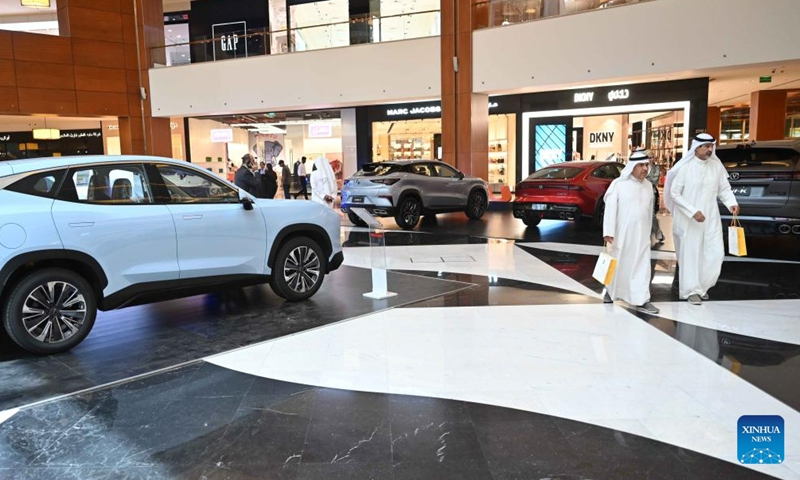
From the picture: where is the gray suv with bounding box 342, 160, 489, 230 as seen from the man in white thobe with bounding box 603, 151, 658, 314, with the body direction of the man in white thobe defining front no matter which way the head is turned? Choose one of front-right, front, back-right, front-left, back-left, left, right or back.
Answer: back

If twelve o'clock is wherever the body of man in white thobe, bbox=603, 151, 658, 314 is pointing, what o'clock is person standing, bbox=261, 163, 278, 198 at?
The person standing is roughly at 6 o'clock from the man in white thobe.

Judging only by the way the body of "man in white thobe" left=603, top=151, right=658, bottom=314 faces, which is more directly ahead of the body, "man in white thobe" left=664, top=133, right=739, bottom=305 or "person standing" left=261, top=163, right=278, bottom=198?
the man in white thobe
